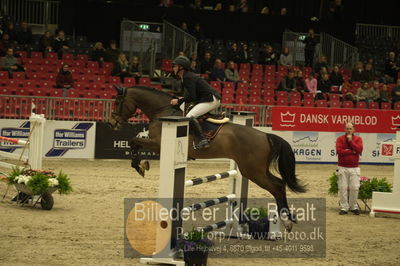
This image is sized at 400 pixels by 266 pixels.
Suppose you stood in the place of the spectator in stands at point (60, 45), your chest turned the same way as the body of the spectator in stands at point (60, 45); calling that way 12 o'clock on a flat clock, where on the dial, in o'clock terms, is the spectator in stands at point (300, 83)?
the spectator in stands at point (300, 83) is roughly at 9 o'clock from the spectator in stands at point (60, 45).

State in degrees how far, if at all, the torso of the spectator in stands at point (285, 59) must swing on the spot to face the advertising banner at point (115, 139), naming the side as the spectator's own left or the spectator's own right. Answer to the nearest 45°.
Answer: approximately 45° to the spectator's own right

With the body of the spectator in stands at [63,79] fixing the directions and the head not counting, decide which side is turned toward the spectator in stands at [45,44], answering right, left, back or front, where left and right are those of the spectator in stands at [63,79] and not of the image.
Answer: back

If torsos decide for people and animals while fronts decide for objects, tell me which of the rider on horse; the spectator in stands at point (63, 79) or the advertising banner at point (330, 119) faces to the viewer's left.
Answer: the rider on horse

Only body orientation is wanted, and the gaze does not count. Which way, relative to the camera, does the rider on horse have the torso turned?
to the viewer's left

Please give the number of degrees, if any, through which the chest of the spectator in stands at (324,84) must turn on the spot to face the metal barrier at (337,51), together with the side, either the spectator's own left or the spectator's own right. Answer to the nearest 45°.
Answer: approximately 135° to the spectator's own right

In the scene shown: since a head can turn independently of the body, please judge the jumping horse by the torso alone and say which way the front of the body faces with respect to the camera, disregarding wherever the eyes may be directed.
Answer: to the viewer's left

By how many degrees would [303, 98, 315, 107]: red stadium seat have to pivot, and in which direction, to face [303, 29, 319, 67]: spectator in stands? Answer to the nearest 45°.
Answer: approximately 180°

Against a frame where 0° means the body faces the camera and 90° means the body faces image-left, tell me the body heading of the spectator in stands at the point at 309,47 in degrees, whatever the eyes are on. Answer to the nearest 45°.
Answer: approximately 0°

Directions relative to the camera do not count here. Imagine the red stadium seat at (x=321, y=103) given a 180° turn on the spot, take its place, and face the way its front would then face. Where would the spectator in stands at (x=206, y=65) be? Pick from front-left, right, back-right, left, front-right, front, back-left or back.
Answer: left

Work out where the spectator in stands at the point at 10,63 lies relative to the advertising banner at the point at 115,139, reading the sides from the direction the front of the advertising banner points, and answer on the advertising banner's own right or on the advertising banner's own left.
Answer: on the advertising banner's own right
